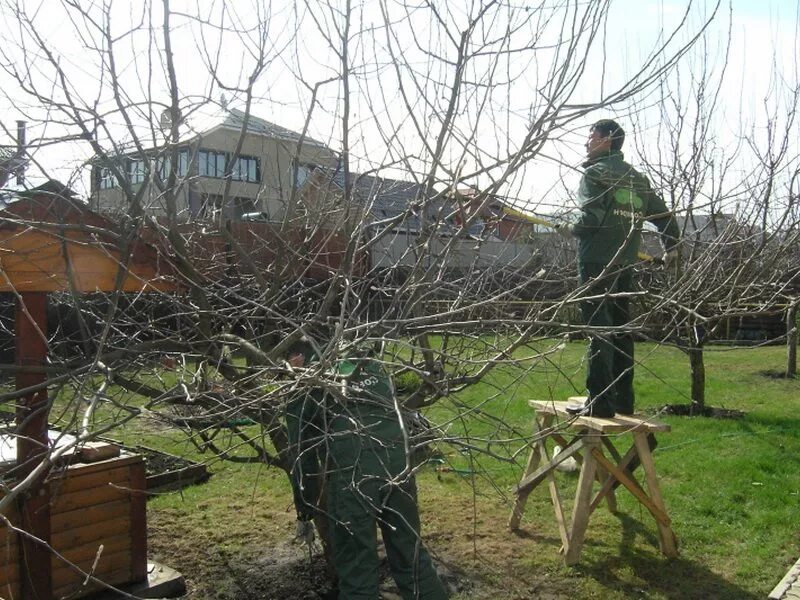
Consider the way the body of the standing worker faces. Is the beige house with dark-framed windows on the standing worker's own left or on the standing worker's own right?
on the standing worker's own left
